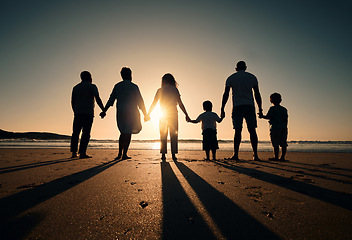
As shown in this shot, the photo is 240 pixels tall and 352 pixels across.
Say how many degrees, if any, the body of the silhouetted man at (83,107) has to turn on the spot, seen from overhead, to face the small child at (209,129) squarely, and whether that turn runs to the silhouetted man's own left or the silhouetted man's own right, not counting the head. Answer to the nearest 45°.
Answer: approximately 45° to the silhouetted man's own right

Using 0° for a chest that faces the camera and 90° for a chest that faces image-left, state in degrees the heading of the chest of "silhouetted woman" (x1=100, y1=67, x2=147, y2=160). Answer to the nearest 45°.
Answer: approximately 180°

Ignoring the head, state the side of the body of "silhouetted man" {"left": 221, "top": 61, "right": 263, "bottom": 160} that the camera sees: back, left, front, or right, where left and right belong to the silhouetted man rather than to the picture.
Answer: back

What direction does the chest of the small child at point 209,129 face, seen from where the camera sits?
away from the camera

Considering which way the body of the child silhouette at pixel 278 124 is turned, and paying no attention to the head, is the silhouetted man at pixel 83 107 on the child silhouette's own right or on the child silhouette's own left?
on the child silhouette's own left

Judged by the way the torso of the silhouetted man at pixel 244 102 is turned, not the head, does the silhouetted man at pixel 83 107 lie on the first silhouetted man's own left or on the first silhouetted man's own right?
on the first silhouetted man's own left

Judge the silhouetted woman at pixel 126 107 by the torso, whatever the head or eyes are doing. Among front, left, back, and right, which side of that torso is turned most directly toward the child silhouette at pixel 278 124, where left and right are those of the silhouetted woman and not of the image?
right

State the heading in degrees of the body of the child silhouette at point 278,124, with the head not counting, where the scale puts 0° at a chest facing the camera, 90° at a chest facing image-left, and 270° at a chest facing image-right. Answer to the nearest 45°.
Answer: approximately 135°

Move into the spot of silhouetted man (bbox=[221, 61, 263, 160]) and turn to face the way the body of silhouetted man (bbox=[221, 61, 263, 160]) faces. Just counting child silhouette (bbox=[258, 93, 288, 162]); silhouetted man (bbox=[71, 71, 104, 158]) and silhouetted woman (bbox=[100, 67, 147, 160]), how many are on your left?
2

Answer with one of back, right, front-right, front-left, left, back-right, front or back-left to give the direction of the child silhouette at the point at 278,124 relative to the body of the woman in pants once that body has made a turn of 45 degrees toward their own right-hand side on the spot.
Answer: front-right

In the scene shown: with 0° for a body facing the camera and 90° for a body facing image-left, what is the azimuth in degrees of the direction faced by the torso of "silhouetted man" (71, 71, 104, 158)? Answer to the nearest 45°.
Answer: approximately 225°

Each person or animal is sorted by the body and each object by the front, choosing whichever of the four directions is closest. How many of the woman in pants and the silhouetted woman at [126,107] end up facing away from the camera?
2

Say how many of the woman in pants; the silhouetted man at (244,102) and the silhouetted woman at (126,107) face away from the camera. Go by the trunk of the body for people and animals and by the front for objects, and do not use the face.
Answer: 3
